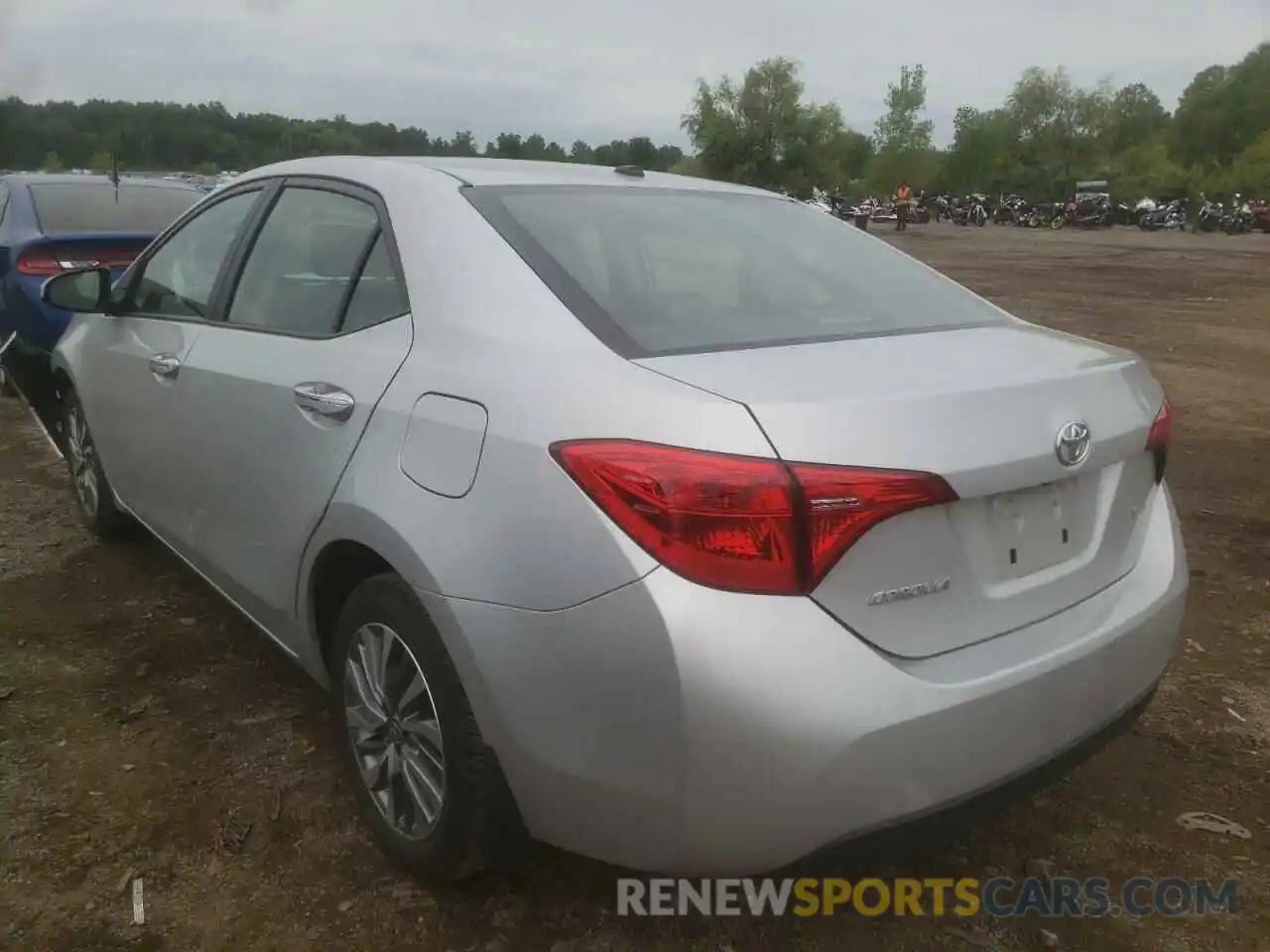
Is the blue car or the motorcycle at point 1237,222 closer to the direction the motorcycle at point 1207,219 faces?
the blue car

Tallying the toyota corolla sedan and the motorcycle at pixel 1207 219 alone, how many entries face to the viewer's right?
0

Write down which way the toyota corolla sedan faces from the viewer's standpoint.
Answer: facing away from the viewer and to the left of the viewer

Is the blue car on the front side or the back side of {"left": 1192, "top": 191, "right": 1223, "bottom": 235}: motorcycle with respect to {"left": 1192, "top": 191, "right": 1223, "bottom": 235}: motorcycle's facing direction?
on the front side

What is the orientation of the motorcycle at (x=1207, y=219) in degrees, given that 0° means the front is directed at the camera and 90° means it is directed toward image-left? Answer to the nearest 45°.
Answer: approximately 45°

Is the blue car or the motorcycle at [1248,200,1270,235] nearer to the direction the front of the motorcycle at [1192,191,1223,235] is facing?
the blue car

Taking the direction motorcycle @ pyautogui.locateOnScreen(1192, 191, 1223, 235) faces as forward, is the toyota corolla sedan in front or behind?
in front

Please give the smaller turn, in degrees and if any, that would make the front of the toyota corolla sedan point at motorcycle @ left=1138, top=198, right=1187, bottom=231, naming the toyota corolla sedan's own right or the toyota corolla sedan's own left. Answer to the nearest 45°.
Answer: approximately 90° to the toyota corolla sedan's own right

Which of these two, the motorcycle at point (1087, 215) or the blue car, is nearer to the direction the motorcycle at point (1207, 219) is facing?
the blue car

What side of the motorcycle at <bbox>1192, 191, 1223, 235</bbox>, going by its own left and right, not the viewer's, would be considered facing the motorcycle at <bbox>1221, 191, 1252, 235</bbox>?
left

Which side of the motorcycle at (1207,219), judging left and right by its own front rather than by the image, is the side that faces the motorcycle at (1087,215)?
right
